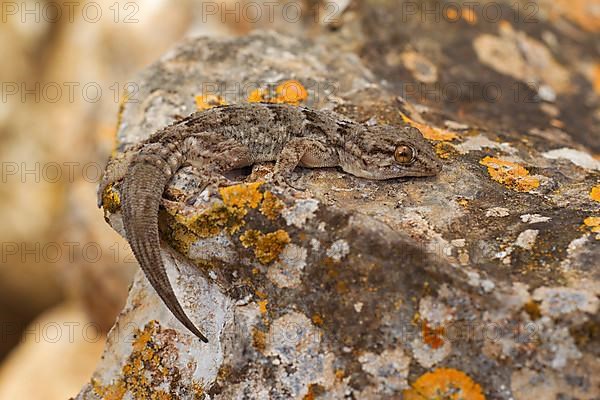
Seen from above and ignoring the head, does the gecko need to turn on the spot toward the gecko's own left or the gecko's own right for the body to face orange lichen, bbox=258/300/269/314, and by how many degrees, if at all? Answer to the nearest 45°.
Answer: approximately 90° to the gecko's own right

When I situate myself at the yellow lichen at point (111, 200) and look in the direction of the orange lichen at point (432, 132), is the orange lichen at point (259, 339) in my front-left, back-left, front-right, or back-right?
front-right

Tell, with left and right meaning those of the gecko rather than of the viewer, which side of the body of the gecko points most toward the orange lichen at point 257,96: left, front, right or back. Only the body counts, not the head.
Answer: left

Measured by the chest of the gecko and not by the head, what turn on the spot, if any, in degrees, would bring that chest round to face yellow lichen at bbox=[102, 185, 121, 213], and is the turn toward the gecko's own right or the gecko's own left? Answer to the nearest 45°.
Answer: approximately 180°

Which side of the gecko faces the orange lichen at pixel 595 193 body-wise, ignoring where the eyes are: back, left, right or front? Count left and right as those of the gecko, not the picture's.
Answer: front

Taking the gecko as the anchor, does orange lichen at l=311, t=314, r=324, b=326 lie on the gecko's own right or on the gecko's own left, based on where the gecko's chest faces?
on the gecko's own right

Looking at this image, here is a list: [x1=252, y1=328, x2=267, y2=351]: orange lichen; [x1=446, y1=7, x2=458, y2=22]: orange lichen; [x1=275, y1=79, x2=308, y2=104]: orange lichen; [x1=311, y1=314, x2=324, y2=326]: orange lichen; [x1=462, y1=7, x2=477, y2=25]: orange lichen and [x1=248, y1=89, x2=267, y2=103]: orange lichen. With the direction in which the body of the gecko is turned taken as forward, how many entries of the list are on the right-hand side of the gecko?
2

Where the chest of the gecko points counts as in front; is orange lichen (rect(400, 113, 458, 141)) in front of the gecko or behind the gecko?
in front

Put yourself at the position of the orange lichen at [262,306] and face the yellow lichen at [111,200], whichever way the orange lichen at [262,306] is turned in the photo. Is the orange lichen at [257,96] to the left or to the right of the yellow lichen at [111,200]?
right

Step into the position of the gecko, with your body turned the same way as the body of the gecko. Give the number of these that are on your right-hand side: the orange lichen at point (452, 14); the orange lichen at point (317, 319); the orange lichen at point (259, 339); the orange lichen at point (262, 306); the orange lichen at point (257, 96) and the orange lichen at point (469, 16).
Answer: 3

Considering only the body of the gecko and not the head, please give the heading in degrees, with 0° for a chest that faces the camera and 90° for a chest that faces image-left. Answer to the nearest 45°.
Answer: approximately 270°

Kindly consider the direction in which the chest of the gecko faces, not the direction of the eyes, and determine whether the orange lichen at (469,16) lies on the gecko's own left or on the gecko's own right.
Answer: on the gecko's own left

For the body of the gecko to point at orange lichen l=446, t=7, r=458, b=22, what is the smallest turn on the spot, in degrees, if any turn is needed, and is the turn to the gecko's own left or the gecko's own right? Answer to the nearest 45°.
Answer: approximately 45° to the gecko's own left

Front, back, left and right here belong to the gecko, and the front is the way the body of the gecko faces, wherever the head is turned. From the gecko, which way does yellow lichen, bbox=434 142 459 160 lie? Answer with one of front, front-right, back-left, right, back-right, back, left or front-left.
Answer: front

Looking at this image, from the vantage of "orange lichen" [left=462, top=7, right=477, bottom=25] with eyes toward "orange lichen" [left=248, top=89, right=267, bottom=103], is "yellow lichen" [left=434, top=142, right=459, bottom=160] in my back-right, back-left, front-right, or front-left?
front-left
